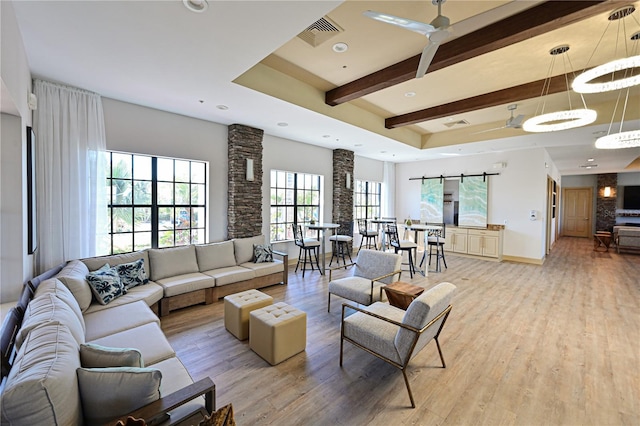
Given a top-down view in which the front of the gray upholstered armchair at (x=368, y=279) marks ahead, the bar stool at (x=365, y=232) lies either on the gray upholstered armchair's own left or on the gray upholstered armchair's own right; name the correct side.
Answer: on the gray upholstered armchair's own right

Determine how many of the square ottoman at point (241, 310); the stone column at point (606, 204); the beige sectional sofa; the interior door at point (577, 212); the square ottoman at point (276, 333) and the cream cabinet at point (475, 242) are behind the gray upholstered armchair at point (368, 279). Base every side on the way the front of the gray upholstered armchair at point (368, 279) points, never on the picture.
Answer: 3

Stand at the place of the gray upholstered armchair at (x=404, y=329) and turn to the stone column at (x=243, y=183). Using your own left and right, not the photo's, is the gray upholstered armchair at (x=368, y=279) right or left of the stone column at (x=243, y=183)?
right

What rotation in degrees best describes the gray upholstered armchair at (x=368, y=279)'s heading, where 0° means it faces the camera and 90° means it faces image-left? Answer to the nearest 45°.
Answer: approximately 45°

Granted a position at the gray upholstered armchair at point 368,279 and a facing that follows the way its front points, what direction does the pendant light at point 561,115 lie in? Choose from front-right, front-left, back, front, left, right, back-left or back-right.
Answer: back-left

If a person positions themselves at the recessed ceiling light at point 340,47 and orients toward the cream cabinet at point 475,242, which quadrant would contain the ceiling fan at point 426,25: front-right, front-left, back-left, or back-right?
back-right

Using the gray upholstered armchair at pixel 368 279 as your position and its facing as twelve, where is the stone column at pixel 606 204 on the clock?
The stone column is roughly at 6 o'clock from the gray upholstered armchair.

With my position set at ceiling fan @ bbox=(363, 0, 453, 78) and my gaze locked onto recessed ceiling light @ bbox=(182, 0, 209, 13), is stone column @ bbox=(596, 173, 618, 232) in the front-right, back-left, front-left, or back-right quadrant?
back-right

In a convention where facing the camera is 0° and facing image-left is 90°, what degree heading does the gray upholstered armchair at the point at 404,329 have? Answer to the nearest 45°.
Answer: approximately 135°
